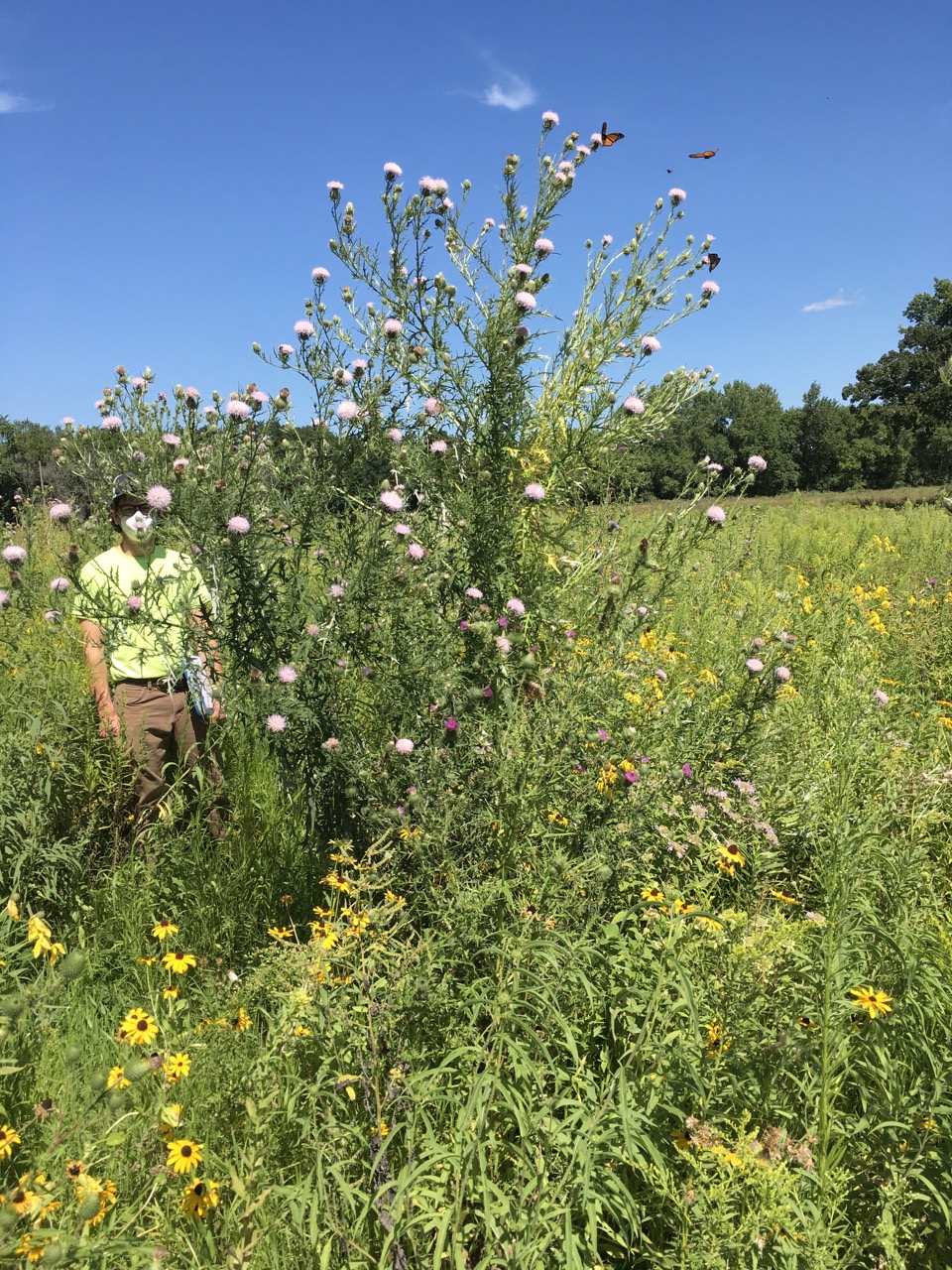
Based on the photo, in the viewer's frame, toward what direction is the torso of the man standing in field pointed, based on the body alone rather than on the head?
toward the camera

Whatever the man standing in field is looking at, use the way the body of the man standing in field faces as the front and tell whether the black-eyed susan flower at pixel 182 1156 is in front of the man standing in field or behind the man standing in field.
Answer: in front

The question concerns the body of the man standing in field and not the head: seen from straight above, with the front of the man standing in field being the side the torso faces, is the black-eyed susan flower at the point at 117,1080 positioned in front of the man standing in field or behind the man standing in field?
in front

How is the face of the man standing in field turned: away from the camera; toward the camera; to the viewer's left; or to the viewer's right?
toward the camera

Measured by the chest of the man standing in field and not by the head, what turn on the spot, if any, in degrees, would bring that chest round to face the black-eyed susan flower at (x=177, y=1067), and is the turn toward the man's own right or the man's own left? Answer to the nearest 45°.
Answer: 0° — they already face it

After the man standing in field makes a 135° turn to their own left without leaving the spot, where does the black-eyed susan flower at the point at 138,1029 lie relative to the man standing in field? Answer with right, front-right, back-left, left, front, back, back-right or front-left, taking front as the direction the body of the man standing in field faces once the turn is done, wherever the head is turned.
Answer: back-right

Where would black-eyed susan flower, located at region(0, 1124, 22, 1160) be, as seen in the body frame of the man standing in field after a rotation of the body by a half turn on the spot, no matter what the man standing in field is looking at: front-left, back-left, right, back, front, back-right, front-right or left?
back

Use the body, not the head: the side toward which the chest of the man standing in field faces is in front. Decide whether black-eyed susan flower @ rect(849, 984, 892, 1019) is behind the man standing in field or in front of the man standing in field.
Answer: in front
